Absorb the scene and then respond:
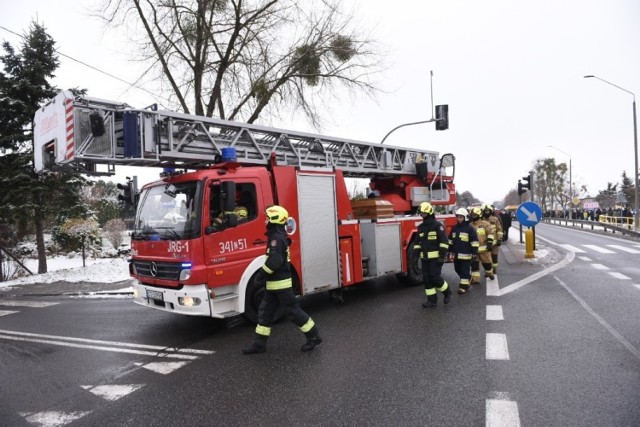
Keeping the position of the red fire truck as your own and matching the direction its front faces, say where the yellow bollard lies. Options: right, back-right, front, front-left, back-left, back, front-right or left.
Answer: back

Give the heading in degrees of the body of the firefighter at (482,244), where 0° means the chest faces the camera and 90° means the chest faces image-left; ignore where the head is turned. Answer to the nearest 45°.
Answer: approximately 45°

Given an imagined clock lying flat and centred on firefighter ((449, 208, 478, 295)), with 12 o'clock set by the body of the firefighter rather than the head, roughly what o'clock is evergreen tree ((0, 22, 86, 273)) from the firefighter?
The evergreen tree is roughly at 2 o'clock from the firefighter.

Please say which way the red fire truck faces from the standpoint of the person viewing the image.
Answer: facing the viewer and to the left of the viewer

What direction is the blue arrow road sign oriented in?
toward the camera

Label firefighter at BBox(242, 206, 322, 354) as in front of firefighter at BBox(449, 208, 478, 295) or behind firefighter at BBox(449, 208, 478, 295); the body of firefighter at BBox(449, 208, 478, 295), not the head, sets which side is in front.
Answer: in front

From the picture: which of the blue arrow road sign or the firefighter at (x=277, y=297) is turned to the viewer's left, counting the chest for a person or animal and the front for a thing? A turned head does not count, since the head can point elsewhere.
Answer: the firefighter

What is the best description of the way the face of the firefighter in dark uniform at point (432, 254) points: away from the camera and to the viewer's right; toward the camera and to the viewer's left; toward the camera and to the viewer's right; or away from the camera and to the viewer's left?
toward the camera and to the viewer's left

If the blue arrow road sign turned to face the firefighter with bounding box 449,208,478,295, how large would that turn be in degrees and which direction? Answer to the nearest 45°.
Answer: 0° — it already faces them

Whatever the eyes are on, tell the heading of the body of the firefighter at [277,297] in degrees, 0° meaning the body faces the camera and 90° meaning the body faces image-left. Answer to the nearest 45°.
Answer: approximately 90°

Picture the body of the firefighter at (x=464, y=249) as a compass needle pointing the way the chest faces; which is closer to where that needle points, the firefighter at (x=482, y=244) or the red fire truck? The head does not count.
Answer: the red fire truck

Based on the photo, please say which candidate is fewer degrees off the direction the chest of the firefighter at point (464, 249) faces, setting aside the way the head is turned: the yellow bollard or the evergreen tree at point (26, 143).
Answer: the evergreen tree

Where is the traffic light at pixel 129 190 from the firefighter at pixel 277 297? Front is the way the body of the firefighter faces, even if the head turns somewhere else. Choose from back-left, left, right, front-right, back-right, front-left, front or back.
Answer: front-right

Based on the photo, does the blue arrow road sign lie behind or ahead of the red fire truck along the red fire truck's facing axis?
behind
